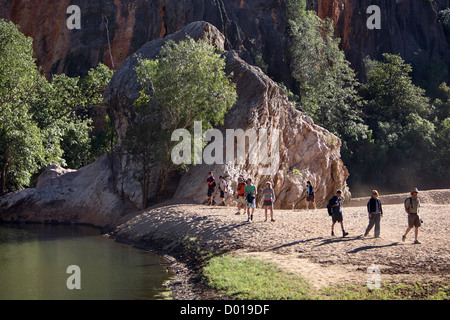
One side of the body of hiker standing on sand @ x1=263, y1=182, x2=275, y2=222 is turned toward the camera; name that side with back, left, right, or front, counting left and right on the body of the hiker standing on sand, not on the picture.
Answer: front

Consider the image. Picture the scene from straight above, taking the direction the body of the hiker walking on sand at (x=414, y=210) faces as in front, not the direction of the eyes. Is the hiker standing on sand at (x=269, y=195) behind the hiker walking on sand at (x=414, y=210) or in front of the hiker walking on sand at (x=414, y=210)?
behind

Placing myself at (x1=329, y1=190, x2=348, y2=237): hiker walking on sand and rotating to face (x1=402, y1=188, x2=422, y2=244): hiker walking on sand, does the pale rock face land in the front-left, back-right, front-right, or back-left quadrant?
back-left

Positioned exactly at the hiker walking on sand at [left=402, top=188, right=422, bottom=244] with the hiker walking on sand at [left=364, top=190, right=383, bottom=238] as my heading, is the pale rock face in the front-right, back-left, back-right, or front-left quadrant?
front-right

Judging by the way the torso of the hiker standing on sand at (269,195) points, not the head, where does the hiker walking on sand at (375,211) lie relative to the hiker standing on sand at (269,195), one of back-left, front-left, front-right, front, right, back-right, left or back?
front-left

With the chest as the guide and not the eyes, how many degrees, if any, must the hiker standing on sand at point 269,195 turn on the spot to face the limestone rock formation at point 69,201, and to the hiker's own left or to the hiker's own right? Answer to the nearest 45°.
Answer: approximately 135° to the hiker's own right

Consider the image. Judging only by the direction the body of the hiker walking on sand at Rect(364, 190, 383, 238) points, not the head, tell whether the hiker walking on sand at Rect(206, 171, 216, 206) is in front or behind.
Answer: behind

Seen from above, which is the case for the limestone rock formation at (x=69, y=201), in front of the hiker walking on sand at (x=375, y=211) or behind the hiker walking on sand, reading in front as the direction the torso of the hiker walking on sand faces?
behind

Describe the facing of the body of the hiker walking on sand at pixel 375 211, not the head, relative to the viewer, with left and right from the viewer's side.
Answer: facing the viewer and to the right of the viewer

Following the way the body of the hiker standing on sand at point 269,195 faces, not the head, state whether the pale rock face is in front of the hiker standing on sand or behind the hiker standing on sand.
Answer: behind

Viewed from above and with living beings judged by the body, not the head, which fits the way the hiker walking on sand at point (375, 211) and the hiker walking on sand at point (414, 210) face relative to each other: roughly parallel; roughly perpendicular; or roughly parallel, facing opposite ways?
roughly parallel
